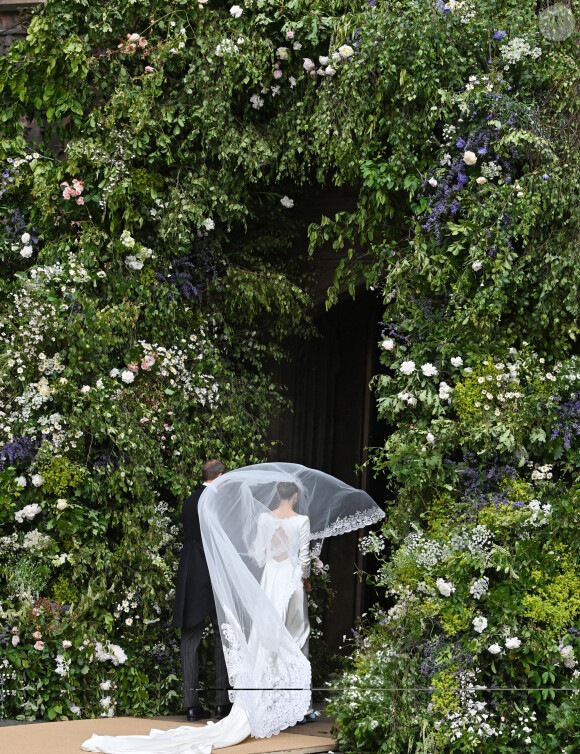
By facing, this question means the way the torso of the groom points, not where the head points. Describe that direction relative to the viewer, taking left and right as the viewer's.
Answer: facing away from the viewer and to the right of the viewer

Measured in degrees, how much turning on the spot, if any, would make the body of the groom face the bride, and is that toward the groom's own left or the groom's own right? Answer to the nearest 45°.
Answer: approximately 90° to the groom's own right
